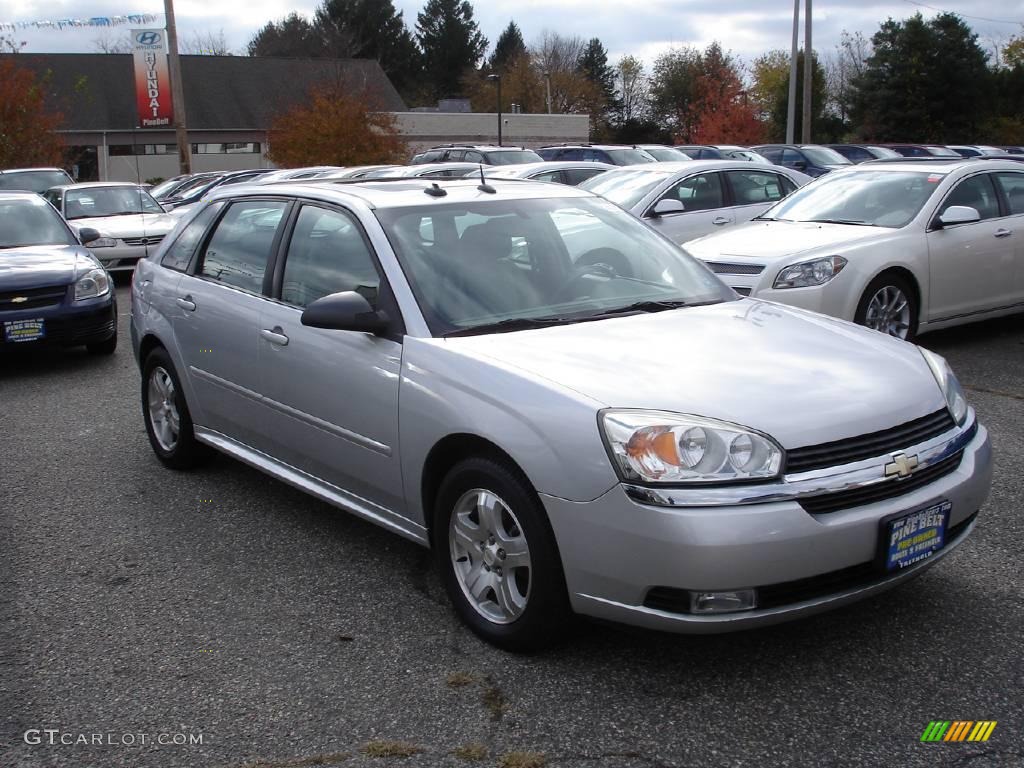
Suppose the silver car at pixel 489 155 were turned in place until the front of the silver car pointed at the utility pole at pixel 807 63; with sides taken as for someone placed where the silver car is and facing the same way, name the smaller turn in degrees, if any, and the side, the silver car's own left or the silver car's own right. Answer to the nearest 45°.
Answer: approximately 90° to the silver car's own left

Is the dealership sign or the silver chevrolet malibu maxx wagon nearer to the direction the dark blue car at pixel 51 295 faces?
the silver chevrolet malibu maxx wagon

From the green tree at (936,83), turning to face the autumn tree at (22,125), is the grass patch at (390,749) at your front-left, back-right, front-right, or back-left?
front-left

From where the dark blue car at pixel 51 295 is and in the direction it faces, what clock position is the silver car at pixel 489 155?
The silver car is roughly at 7 o'clock from the dark blue car.

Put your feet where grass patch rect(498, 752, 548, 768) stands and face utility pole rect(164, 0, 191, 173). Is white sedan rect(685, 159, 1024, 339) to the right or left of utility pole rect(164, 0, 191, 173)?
right

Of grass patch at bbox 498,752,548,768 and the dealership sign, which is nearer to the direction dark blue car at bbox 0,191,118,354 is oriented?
the grass patch

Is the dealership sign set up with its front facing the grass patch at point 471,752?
yes

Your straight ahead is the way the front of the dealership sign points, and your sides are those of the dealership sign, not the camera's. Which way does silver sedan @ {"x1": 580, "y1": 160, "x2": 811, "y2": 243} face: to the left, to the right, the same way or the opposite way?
to the right

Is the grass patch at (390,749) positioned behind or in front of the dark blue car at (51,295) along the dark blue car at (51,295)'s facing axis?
in front

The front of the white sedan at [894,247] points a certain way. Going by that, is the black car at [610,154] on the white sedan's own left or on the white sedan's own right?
on the white sedan's own right

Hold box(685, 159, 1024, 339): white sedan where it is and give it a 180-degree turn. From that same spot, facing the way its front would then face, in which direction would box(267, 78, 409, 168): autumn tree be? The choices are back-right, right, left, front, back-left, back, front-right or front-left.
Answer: left

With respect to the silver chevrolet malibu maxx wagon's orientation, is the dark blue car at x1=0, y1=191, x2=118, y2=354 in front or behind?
behind

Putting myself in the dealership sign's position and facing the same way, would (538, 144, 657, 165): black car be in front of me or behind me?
in front

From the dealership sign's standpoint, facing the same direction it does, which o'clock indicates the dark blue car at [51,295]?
The dark blue car is roughly at 12 o'clock from the dealership sign.

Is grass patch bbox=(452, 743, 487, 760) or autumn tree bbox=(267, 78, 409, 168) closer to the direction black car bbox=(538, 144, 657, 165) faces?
the grass patch

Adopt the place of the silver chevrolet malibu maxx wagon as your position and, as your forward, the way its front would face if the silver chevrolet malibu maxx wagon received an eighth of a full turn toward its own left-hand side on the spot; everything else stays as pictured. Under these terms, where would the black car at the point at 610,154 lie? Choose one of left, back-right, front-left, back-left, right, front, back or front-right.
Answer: left

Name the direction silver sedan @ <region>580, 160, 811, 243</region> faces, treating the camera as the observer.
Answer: facing the viewer and to the left of the viewer

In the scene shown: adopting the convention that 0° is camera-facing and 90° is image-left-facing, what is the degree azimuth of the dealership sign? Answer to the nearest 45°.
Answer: approximately 0°

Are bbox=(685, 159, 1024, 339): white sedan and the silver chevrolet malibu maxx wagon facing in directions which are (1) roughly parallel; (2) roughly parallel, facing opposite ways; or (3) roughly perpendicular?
roughly perpendicular

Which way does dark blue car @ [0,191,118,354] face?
toward the camera

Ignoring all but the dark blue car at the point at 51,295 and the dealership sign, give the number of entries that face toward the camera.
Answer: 2
